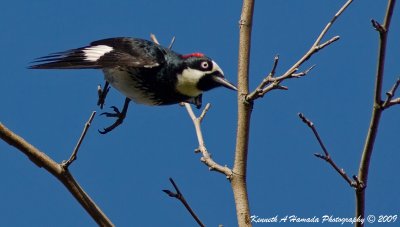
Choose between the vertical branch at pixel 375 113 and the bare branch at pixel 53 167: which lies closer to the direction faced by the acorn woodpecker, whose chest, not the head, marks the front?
the vertical branch

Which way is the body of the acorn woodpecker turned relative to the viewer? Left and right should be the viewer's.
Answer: facing to the right of the viewer

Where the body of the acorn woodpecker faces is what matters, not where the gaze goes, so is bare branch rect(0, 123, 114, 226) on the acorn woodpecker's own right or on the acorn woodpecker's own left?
on the acorn woodpecker's own right
